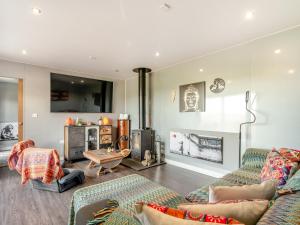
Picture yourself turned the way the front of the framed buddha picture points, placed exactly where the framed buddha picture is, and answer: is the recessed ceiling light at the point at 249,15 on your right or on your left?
on your left

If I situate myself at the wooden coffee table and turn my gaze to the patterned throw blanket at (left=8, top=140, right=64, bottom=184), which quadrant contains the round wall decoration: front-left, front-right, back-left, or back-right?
back-left

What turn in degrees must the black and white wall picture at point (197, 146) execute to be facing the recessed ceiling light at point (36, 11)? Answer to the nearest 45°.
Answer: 0° — it already faces it

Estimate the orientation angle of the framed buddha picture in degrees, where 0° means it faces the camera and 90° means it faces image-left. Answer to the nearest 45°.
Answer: approximately 45°

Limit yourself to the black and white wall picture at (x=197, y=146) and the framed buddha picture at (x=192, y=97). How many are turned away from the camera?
0

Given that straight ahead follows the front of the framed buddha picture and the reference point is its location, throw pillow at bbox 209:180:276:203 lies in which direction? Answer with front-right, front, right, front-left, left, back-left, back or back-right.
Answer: front-left

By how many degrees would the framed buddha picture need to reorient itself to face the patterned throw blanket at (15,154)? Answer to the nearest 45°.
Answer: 0° — it already faces it

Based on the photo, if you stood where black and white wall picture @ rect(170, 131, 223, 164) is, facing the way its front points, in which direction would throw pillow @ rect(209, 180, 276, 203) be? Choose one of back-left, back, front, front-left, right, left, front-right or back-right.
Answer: front-left

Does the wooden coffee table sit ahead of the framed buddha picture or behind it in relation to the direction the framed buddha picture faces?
ahead

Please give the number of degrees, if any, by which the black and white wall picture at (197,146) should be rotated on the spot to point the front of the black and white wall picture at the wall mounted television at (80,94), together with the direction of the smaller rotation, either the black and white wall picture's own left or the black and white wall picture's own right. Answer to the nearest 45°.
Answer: approximately 45° to the black and white wall picture's own right
